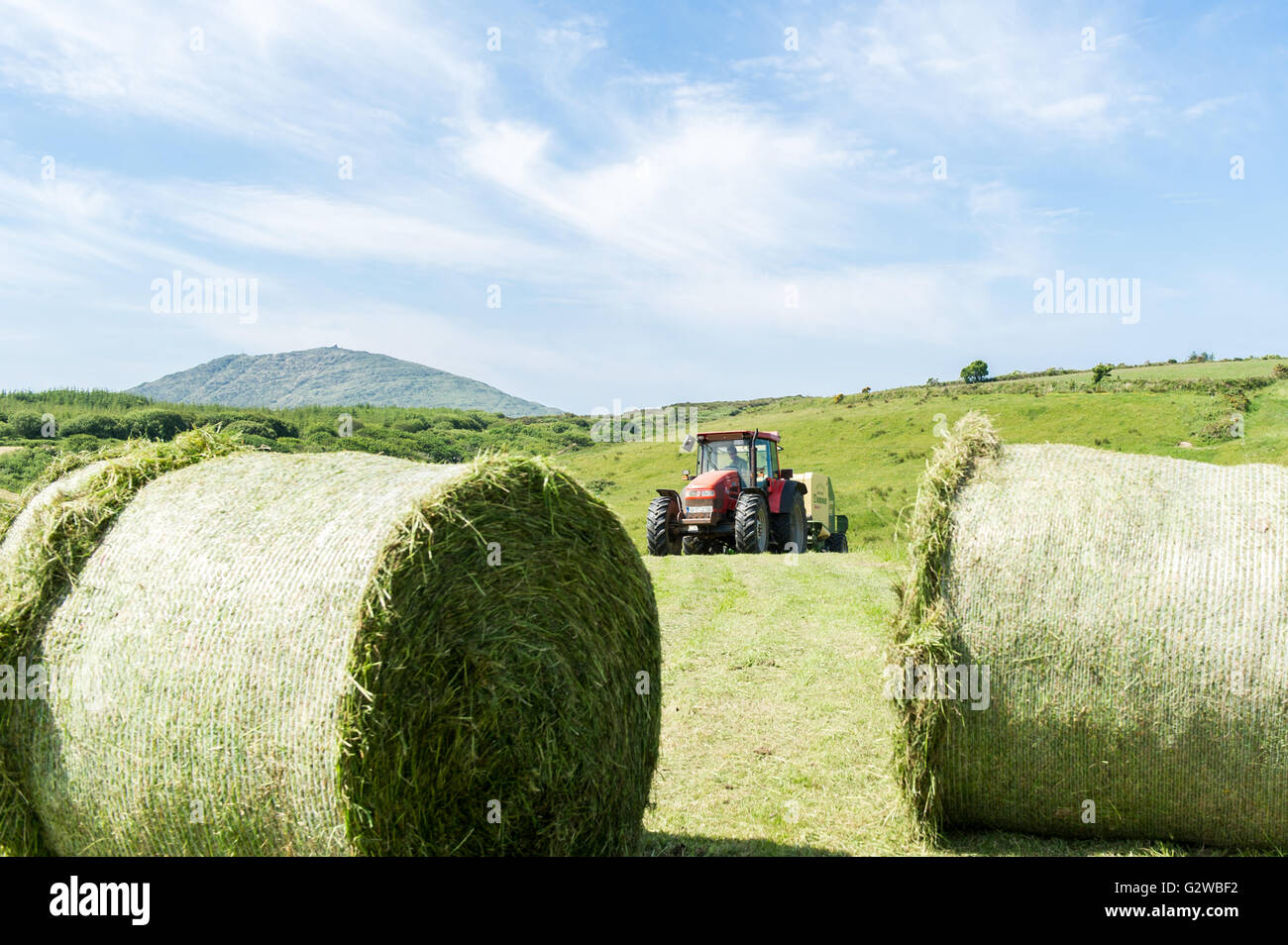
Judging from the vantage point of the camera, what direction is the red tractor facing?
facing the viewer and to the left of the viewer

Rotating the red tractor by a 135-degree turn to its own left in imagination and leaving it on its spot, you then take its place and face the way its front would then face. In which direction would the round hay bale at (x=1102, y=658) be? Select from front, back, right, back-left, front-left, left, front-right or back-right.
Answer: right

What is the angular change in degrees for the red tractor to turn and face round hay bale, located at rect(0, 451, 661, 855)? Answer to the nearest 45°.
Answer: approximately 45° to its left
